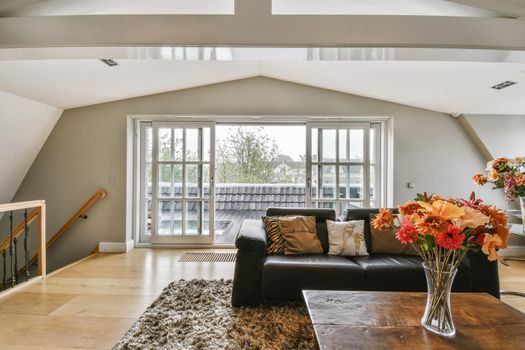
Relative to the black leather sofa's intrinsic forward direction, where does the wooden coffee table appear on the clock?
The wooden coffee table is roughly at 11 o'clock from the black leather sofa.

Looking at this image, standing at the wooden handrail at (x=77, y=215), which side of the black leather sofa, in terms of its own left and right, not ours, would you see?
right

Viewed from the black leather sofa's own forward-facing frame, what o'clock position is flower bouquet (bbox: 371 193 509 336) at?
The flower bouquet is roughly at 11 o'clock from the black leather sofa.

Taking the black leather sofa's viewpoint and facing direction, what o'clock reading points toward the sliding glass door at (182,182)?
The sliding glass door is roughly at 4 o'clock from the black leather sofa.

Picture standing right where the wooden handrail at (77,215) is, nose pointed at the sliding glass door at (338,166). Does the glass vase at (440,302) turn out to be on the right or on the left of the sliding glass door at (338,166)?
right

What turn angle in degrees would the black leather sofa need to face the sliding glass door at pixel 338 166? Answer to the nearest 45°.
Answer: approximately 180°

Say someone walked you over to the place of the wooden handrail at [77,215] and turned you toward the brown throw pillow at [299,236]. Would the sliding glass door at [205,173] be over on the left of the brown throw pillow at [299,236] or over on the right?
left

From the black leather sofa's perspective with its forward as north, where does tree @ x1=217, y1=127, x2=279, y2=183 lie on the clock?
The tree is roughly at 5 o'clock from the black leather sofa.

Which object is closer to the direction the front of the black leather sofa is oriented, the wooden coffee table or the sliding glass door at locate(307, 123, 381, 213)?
the wooden coffee table
